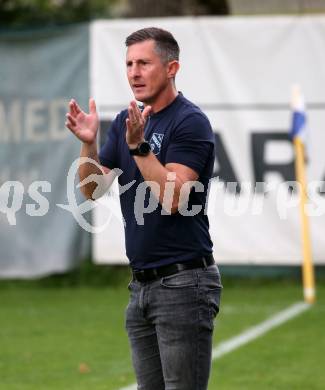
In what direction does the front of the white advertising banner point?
toward the camera

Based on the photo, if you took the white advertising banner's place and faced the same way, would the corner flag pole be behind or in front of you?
in front
